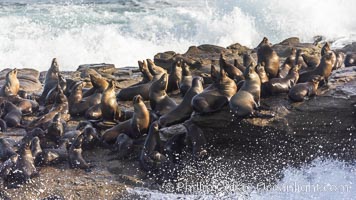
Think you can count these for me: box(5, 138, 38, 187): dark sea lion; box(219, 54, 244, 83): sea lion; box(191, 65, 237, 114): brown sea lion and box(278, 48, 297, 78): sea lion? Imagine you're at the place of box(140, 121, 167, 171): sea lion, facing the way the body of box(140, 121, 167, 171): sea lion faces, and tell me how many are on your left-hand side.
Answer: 3

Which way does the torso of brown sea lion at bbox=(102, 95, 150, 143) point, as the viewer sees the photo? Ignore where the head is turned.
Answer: to the viewer's right

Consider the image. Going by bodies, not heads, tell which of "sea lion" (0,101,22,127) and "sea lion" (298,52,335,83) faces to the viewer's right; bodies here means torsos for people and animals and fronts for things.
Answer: "sea lion" (298,52,335,83)

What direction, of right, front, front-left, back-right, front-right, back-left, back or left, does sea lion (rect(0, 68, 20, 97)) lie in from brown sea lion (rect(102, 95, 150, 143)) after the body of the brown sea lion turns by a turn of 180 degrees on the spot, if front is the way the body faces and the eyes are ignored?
front-right
